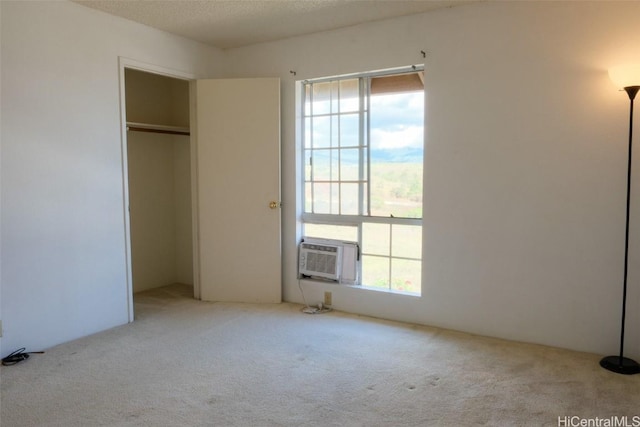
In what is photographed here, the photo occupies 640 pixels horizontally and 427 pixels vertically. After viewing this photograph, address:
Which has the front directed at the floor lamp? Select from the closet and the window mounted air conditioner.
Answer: the closet

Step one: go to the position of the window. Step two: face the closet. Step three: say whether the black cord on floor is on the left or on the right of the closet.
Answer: left

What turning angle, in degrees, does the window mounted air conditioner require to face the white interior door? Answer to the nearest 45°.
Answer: approximately 45° to its right

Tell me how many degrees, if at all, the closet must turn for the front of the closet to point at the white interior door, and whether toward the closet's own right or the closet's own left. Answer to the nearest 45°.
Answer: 0° — it already faces it

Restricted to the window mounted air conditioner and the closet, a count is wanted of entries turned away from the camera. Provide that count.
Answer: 0

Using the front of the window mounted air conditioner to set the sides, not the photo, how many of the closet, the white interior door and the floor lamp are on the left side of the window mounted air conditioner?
1

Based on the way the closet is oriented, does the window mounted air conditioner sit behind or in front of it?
in front

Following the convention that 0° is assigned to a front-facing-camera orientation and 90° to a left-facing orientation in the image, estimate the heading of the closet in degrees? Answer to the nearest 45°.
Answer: approximately 315°

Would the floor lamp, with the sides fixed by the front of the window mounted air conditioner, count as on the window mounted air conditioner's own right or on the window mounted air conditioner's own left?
on the window mounted air conditioner's own left

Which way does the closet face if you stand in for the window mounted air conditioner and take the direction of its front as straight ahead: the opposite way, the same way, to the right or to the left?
to the left

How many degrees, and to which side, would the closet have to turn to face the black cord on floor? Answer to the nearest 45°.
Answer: approximately 90° to its right
